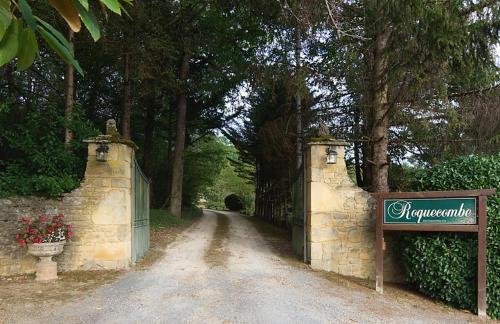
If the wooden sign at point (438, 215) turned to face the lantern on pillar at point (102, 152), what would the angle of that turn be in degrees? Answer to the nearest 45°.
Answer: approximately 45° to its right

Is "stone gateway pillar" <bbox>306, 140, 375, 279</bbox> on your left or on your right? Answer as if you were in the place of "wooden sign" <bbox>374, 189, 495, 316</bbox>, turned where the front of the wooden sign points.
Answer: on your right

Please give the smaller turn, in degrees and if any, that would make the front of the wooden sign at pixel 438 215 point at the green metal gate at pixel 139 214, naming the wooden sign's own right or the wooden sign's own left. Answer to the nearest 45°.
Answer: approximately 45° to the wooden sign's own right

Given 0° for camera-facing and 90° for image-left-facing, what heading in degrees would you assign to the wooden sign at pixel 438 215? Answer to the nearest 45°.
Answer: approximately 45°

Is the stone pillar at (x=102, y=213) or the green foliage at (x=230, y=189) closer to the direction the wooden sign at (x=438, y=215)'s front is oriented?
the stone pillar

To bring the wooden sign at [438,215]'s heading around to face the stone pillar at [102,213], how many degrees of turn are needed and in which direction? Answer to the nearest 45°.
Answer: approximately 45° to its right
